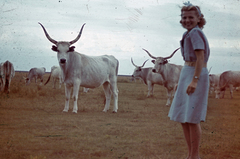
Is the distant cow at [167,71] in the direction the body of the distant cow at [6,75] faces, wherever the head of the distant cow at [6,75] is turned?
no

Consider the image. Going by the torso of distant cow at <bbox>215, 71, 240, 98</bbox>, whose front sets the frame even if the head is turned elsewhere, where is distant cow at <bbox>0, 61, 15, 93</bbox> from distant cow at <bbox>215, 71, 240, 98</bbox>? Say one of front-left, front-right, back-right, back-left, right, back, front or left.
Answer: front-left

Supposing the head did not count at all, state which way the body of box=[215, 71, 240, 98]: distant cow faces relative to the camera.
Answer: to the viewer's left

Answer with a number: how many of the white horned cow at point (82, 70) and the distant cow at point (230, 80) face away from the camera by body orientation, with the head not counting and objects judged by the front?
0

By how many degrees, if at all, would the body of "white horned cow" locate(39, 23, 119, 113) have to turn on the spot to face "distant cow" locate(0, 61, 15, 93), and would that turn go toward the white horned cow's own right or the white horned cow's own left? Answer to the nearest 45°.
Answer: approximately 90° to the white horned cow's own right

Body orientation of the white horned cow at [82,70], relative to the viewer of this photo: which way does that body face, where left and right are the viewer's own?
facing the viewer and to the left of the viewer

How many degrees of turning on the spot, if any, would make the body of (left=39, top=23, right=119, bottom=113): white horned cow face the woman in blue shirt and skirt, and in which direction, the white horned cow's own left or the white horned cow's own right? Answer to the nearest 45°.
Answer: approximately 45° to the white horned cow's own left
